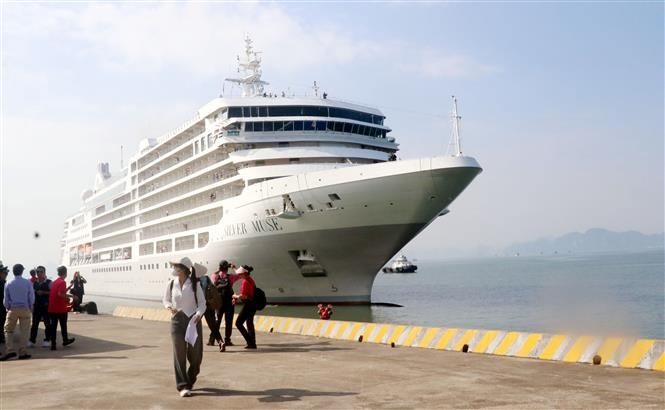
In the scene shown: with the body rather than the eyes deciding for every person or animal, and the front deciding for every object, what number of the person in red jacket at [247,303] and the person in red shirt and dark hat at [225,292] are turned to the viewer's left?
1

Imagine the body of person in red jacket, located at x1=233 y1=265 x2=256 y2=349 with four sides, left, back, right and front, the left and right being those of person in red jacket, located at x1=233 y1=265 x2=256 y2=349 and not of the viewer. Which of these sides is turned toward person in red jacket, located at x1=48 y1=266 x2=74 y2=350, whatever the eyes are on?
front

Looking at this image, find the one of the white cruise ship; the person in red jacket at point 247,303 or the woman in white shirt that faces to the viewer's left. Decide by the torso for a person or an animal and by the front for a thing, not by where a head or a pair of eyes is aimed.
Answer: the person in red jacket

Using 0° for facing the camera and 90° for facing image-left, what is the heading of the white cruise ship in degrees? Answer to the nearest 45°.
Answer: approximately 315°

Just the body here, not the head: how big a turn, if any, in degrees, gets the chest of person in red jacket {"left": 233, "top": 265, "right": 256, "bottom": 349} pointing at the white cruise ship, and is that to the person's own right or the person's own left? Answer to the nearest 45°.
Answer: approximately 90° to the person's own right

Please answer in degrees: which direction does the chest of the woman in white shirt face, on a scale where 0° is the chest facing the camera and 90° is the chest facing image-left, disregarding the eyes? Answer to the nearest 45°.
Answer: approximately 0°

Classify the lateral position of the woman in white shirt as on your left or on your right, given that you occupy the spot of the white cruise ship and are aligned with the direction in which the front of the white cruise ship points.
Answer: on your right

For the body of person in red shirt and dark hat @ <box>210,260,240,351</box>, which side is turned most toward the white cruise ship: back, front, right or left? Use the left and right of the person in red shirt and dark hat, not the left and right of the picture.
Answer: front

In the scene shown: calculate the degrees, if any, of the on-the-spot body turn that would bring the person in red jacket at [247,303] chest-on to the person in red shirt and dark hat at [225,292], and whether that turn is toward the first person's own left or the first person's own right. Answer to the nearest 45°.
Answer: approximately 45° to the first person's own right

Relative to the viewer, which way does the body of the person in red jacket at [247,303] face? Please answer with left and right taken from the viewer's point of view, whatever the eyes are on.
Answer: facing to the left of the viewer
